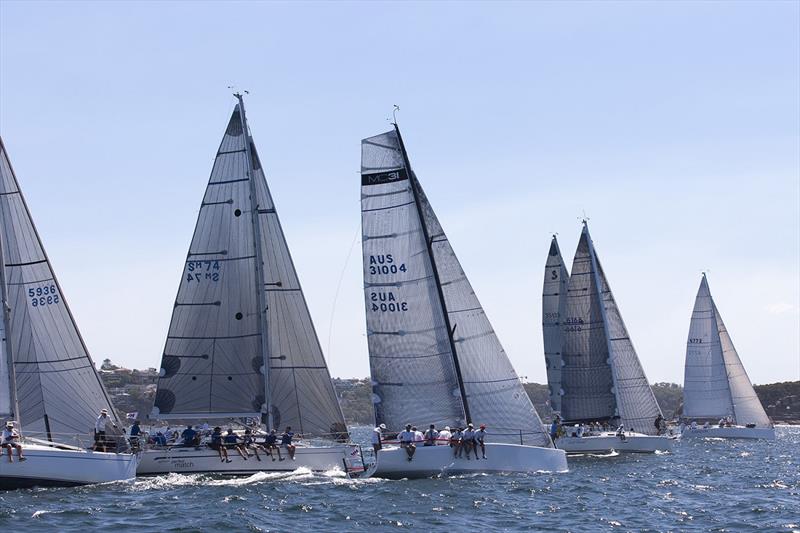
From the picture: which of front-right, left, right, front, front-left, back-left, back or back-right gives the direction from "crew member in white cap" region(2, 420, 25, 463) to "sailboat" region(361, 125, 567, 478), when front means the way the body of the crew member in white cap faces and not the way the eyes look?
front-left

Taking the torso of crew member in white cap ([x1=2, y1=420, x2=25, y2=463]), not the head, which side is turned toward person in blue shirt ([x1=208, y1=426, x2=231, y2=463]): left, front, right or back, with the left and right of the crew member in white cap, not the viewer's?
left

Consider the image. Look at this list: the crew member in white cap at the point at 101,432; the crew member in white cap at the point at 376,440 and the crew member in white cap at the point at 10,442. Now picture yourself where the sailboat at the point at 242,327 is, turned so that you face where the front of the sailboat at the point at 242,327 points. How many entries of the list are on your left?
0

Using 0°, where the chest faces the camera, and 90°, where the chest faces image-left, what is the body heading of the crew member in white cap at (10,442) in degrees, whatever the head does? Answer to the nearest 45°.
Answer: approximately 315°

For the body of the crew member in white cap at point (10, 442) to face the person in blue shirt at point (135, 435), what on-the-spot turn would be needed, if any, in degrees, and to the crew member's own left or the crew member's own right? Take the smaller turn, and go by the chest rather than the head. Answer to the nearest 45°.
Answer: approximately 90° to the crew member's own left

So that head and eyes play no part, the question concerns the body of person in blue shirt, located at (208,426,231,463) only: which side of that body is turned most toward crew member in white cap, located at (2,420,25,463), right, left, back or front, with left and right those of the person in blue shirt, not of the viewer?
right

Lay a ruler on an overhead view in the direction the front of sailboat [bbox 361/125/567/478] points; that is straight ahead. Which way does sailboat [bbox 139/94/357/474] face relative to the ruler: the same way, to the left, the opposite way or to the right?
the same way

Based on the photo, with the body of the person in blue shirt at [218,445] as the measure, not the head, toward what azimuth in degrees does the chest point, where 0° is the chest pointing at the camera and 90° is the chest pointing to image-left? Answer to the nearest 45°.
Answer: approximately 315°
